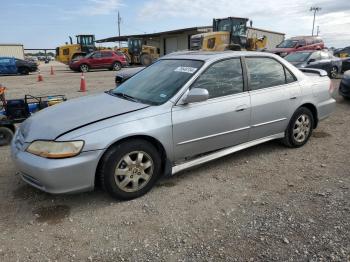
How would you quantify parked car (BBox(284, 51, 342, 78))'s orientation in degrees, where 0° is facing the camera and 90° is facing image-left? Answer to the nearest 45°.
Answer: approximately 45°

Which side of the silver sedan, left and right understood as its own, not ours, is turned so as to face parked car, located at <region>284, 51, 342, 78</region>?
back

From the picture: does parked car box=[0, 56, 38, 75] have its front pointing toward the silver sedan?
no

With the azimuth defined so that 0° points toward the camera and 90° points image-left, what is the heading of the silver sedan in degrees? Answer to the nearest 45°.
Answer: approximately 45°

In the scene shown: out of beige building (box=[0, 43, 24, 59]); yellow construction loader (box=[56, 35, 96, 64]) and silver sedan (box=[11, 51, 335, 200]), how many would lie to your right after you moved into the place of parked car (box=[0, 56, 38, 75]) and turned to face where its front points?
1

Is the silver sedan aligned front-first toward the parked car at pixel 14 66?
no

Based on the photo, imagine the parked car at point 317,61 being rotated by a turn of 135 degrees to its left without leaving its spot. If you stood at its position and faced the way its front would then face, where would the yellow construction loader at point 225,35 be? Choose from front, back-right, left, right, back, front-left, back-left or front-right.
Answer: back-left

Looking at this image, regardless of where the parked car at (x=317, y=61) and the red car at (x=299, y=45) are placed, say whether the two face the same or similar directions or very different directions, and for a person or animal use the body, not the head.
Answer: same or similar directions

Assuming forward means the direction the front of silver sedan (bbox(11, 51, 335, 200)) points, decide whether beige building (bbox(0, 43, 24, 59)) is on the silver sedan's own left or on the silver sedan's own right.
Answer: on the silver sedan's own right

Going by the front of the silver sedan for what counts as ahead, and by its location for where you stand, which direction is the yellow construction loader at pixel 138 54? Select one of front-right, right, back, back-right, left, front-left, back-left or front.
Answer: back-right

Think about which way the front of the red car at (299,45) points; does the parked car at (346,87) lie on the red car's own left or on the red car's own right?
on the red car's own left
